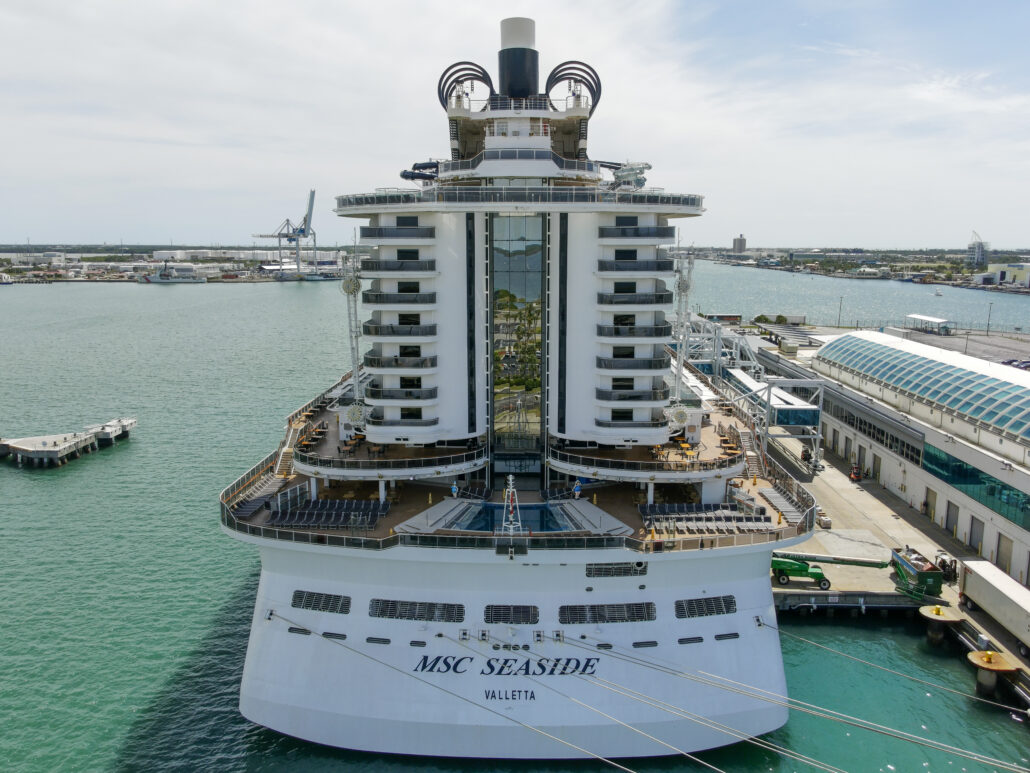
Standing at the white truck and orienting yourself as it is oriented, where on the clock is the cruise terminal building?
The cruise terminal building is roughly at 7 o'clock from the white truck.

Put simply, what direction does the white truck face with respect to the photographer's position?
facing the viewer and to the right of the viewer
